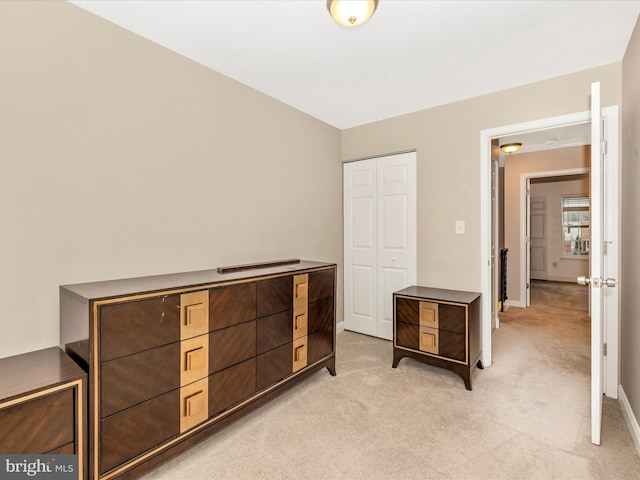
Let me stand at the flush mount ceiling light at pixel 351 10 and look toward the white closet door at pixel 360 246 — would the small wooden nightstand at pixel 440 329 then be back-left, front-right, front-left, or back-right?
front-right

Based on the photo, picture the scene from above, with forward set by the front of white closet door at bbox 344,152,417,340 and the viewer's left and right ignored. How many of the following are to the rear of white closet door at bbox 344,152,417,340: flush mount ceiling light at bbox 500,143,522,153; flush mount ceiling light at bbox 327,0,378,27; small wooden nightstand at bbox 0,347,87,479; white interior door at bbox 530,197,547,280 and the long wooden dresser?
2

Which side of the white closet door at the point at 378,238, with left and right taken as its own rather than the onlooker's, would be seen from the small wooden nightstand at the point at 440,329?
left

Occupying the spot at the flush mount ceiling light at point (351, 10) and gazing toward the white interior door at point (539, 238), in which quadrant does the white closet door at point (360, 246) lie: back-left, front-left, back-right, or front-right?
front-left

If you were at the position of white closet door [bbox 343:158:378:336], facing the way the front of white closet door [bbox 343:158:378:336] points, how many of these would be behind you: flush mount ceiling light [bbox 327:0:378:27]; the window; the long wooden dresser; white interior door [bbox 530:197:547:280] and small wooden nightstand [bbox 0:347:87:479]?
2

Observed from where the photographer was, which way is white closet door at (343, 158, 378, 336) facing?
facing the viewer and to the left of the viewer

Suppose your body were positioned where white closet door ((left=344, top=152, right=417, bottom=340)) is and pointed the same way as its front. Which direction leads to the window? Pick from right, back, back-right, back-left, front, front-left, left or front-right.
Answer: back

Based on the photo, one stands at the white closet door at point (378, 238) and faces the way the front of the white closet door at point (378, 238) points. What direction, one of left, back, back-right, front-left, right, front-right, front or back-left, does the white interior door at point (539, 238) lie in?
back

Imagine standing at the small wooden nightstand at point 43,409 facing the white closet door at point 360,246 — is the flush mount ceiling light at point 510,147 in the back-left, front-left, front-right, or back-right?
front-right

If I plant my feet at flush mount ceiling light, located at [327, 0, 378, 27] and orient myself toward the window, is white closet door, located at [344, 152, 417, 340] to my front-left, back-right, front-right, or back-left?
front-left

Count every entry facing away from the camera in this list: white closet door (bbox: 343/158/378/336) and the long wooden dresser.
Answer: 0

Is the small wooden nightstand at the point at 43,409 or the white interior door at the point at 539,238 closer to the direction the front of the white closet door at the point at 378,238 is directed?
the small wooden nightstand

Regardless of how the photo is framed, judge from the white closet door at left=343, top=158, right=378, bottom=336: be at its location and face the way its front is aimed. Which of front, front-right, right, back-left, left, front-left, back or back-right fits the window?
back

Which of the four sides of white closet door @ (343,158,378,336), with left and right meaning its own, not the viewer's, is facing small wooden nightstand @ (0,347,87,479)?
front

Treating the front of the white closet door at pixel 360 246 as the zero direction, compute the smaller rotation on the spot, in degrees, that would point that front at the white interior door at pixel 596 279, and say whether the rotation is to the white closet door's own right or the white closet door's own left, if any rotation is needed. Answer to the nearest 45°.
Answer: approximately 90° to the white closet door's own left

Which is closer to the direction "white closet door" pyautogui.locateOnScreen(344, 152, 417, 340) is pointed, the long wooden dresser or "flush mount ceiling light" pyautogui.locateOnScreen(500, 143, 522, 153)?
the long wooden dresser
